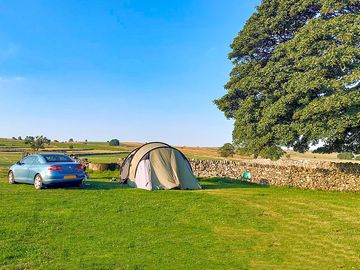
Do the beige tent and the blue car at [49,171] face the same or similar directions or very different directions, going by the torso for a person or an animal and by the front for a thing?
very different directions

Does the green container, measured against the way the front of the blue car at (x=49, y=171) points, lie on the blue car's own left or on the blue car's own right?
on the blue car's own right

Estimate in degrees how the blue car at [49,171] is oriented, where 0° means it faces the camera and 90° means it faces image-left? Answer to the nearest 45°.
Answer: approximately 135°

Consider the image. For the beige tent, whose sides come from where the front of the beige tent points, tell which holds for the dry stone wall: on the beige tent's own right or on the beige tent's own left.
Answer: on the beige tent's own left

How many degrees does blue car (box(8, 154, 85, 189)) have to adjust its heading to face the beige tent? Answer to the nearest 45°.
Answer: approximately 135° to its right

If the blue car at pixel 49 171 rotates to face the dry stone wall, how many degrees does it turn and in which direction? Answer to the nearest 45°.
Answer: approximately 135° to its right

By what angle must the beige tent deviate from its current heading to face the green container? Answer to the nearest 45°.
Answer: approximately 90° to its left
